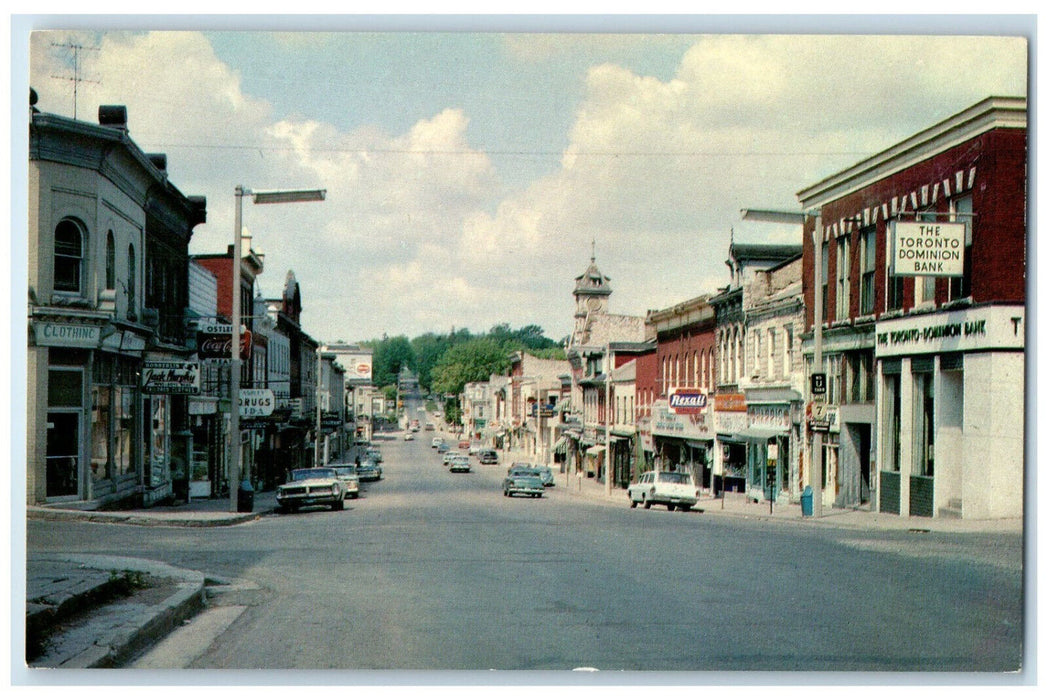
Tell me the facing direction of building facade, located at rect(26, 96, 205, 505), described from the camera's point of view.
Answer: facing the viewer and to the right of the viewer

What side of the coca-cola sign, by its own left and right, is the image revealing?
front

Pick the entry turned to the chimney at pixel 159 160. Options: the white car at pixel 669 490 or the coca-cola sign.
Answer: the coca-cola sign

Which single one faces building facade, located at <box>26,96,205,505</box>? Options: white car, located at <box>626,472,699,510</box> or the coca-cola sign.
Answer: the coca-cola sign

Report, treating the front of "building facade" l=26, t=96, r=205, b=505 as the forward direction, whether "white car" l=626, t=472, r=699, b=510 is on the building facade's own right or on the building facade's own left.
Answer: on the building facade's own left

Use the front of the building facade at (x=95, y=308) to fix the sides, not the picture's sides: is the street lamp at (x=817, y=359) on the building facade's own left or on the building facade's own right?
on the building facade's own left

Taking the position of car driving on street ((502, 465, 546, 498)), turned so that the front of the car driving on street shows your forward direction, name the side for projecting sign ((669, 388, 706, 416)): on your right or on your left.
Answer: on your right
